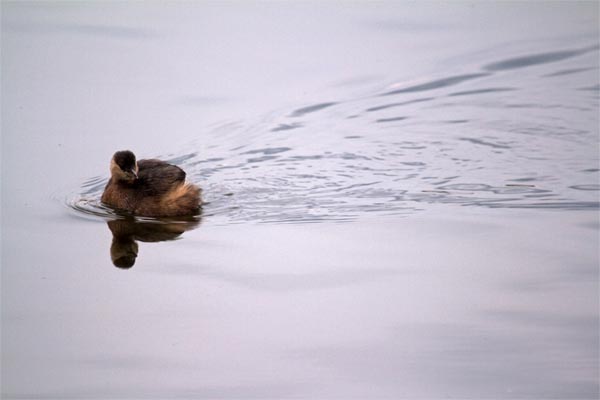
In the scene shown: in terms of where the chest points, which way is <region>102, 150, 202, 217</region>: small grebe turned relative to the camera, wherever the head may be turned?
to the viewer's left
